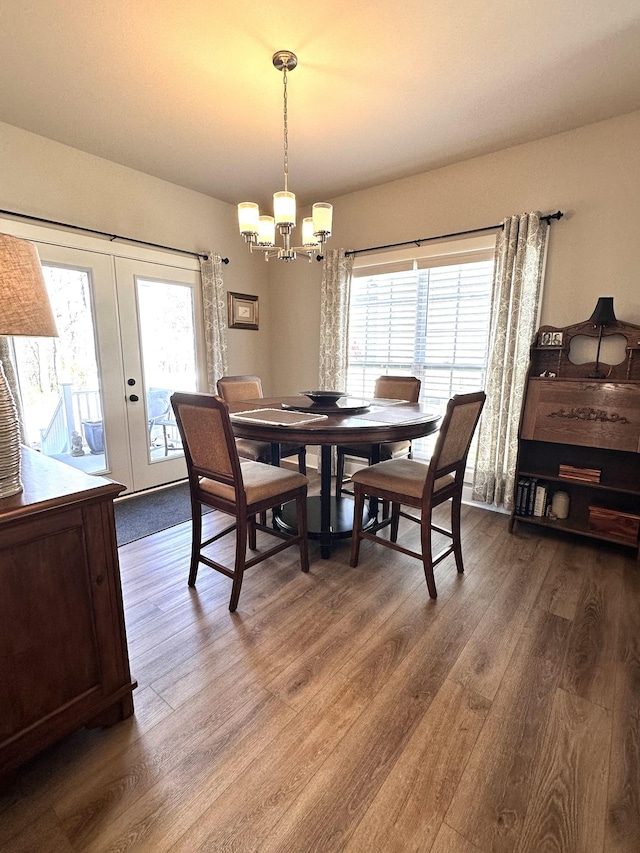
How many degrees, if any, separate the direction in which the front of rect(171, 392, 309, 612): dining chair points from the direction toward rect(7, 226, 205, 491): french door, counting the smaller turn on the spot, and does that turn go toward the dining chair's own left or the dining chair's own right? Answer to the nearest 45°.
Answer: approximately 90° to the dining chair's own left

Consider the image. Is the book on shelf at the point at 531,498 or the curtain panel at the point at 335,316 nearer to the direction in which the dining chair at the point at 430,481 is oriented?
the curtain panel

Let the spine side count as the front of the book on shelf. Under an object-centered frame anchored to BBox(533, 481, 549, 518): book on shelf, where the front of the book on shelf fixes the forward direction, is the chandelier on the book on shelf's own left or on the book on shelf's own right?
on the book on shelf's own right

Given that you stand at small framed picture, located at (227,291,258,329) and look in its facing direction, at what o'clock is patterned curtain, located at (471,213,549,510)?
The patterned curtain is roughly at 12 o'clock from the small framed picture.

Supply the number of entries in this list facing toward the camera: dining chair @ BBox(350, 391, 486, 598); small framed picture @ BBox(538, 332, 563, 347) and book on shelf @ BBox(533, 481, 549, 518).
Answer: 2

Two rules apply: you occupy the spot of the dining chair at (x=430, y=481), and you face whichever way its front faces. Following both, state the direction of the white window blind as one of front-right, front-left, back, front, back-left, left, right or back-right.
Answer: front-right

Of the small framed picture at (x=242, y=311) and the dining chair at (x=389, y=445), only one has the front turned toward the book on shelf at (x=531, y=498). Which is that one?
the small framed picture

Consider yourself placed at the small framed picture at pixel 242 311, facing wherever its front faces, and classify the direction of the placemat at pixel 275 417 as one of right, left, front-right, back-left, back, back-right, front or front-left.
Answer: front-right

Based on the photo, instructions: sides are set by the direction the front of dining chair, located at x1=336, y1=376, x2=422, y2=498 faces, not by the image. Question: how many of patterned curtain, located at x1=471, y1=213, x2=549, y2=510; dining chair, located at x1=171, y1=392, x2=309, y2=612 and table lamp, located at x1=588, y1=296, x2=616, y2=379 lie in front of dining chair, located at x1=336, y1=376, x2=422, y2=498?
1

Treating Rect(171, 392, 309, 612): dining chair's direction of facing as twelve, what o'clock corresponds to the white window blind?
The white window blind is roughly at 12 o'clock from the dining chair.

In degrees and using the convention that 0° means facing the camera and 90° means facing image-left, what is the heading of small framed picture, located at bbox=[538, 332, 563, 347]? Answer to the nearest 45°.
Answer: approximately 0°

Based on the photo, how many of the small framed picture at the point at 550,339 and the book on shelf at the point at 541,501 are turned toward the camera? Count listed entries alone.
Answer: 2

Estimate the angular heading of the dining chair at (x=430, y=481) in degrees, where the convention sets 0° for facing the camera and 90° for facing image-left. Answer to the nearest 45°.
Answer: approximately 135°

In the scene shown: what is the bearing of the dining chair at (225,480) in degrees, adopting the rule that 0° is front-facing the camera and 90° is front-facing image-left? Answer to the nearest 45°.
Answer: approximately 225°

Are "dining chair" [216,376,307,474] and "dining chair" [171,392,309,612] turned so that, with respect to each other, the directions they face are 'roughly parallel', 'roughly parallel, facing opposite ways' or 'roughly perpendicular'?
roughly perpendicular

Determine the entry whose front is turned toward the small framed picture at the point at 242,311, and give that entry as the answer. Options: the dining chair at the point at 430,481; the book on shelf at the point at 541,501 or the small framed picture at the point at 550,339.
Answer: the dining chair
